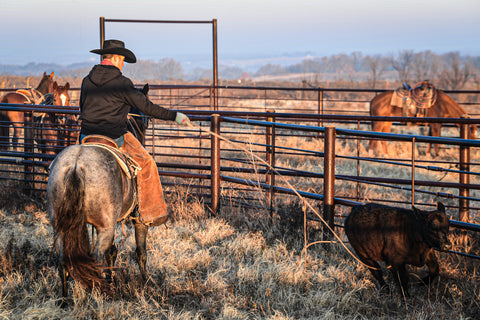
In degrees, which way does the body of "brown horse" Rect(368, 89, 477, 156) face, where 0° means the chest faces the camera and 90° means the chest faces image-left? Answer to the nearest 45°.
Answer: approximately 270°

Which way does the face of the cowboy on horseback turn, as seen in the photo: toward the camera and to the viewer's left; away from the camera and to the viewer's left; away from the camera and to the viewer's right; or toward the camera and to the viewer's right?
away from the camera and to the viewer's right

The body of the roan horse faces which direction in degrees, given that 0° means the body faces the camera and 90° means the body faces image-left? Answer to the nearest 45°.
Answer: approximately 225°

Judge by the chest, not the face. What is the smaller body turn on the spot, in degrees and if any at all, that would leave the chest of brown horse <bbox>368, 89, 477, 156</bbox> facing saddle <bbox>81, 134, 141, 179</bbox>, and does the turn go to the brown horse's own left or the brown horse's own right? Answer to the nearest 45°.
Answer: approximately 90° to the brown horse's own right

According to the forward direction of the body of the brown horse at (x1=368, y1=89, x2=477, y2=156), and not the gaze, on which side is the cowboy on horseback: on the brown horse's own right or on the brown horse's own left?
on the brown horse's own right

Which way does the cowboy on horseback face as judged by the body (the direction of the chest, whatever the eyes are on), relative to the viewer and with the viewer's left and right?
facing away from the viewer and to the right of the viewer

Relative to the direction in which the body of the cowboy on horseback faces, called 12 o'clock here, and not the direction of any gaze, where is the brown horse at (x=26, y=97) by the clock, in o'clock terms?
The brown horse is roughly at 10 o'clock from the cowboy on horseback.

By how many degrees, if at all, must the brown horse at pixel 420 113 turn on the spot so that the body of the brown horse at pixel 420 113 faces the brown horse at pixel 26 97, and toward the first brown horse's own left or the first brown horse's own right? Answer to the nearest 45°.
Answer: approximately 135° to the first brown horse's own right

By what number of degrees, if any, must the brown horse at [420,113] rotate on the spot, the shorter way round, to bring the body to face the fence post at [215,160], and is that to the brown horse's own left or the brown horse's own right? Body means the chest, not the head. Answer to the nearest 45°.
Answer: approximately 90° to the brown horse's own right

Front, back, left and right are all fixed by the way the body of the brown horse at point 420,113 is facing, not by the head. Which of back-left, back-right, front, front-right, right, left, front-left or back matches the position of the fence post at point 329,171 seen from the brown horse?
right

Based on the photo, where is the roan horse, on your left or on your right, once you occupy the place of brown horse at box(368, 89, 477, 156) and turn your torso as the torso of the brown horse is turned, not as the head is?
on your right
